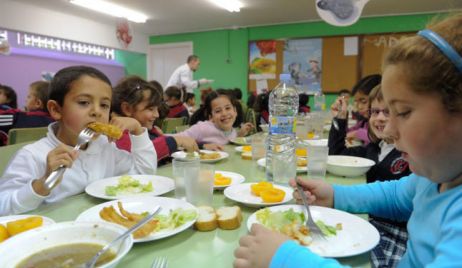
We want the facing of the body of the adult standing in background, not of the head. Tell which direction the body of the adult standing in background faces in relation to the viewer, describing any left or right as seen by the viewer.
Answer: facing to the right of the viewer

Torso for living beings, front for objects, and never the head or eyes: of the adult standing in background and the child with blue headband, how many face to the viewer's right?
1

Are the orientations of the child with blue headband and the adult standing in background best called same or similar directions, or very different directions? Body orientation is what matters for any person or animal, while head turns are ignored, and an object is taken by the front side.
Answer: very different directions

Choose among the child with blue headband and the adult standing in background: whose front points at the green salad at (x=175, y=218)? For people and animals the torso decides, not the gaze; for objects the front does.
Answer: the child with blue headband

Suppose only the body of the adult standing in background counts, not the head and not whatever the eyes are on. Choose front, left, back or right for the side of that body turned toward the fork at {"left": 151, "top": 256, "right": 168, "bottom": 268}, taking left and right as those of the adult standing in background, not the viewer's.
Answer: right

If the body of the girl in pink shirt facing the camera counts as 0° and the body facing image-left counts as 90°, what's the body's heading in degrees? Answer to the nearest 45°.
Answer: approximately 315°

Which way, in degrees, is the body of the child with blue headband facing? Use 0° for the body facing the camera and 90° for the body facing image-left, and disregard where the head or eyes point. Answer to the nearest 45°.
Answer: approximately 90°
